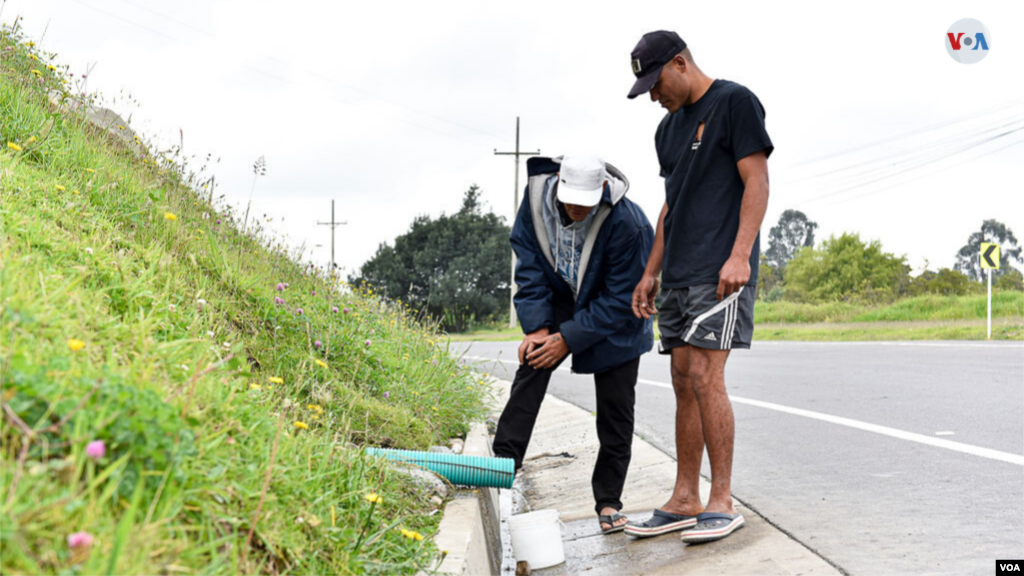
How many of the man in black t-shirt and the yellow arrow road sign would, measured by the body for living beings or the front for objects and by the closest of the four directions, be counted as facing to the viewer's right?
0

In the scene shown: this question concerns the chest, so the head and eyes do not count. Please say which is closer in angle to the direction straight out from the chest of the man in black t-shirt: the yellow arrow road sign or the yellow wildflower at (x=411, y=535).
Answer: the yellow wildflower

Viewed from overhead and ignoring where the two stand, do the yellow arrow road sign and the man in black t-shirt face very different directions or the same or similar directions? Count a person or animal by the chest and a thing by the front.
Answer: same or similar directions

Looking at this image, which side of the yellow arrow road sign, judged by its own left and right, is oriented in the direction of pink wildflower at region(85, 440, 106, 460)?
front

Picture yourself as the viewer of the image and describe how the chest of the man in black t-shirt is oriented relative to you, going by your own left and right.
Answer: facing the viewer and to the left of the viewer

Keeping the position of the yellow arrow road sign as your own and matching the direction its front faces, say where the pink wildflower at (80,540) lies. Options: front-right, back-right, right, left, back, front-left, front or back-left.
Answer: front

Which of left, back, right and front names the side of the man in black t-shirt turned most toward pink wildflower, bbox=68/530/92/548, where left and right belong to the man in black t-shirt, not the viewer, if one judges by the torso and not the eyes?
front

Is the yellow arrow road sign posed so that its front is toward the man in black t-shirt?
yes

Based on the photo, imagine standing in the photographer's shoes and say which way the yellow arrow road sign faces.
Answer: facing the viewer
